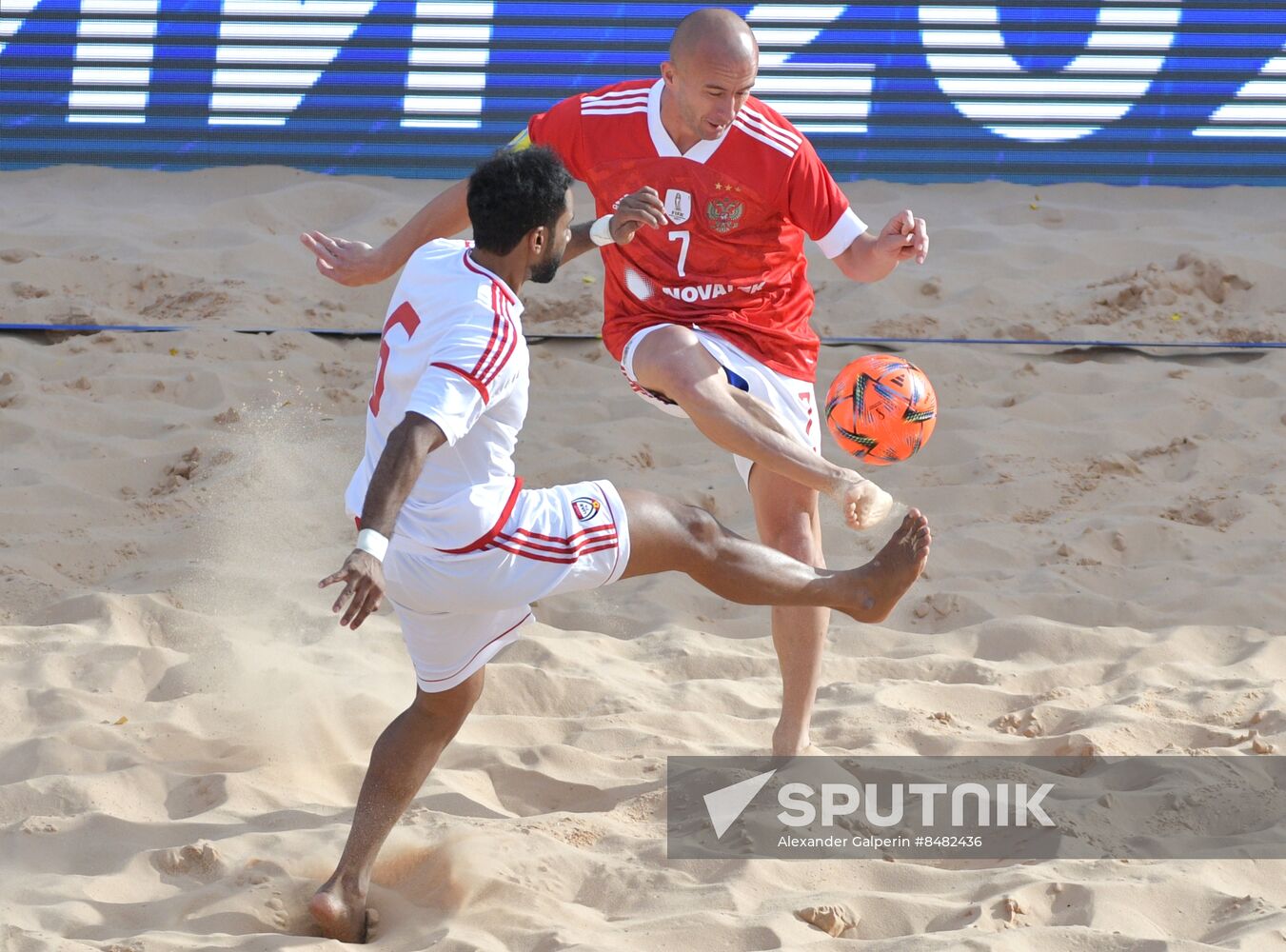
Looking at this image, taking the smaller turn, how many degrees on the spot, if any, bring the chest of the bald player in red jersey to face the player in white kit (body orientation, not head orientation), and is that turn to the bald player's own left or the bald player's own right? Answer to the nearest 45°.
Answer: approximately 45° to the bald player's own right

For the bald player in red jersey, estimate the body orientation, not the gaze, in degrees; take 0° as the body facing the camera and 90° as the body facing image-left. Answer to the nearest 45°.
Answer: approximately 0°
